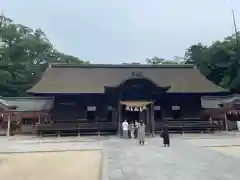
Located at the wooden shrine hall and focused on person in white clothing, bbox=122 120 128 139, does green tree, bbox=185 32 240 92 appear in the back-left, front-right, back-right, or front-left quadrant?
back-left

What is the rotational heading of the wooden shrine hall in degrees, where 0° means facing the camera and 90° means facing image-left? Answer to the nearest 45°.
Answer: approximately 0°

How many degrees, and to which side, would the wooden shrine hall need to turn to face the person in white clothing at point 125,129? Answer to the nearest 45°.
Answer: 0° — it already faces them

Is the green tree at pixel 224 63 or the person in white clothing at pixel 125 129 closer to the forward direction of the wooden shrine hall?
the person in white clothing

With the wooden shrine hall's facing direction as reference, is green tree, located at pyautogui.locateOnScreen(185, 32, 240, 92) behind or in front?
behind
